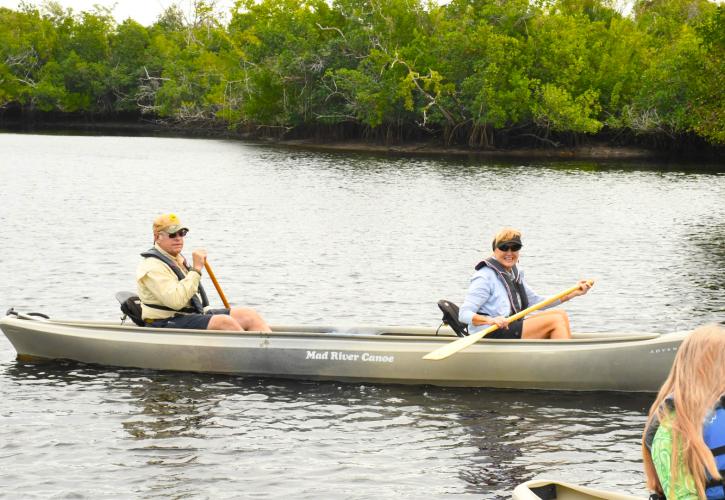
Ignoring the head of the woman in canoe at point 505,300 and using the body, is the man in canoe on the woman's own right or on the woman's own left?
on the woman's own right

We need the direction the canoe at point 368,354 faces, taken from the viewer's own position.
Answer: facing to the right of the viewer

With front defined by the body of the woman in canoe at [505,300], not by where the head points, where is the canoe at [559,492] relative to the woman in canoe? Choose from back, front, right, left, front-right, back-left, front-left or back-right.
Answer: front-right

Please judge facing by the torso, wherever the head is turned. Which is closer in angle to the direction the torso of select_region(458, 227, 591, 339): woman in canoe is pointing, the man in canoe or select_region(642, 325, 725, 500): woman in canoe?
the woman in canoe

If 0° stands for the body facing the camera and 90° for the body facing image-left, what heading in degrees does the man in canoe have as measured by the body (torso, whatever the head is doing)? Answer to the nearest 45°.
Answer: approximately 315°

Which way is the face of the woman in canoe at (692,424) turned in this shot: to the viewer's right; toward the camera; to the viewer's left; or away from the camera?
away from the camera

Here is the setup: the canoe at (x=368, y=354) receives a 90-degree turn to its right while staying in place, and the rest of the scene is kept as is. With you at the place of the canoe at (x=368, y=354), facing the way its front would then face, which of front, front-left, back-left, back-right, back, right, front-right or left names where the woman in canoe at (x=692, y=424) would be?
front

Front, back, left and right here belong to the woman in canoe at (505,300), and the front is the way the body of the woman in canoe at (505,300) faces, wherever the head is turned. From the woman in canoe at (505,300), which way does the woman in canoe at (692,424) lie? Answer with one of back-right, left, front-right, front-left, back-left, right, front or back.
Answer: front-right

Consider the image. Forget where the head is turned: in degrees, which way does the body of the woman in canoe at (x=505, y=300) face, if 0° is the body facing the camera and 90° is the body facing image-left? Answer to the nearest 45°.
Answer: approximately 315°
